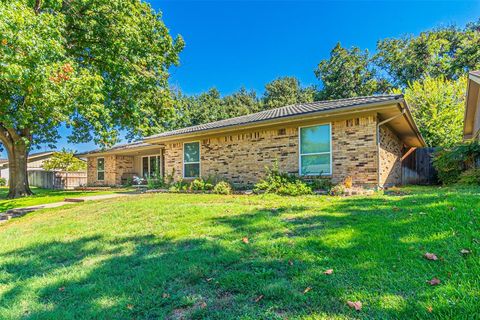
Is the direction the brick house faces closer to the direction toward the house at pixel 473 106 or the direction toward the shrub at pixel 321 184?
the shrub

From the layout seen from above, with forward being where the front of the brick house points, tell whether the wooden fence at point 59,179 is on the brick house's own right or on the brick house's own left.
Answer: on the brick house's own right

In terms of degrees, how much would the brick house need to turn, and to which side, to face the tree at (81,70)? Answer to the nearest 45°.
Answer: approximately 45° to its right

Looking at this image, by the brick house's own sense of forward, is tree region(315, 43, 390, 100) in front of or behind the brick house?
behind

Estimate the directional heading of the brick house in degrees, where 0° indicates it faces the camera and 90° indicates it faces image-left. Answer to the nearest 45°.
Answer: approximately 45°

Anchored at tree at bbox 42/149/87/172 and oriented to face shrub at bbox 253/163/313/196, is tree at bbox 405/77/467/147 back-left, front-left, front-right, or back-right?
front-left

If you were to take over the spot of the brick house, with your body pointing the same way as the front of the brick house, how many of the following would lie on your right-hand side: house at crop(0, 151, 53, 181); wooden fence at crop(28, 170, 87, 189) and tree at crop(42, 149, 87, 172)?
3

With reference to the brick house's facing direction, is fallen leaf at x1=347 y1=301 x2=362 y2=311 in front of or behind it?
in front

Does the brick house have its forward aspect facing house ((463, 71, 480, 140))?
no

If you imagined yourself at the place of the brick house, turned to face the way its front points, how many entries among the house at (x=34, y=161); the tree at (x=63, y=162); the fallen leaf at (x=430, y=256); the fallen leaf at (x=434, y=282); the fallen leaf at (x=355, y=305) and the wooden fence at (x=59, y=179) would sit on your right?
3

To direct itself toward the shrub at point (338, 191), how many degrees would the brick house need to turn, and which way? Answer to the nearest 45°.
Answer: approximately 45° to its left

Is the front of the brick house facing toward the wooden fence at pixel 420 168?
no

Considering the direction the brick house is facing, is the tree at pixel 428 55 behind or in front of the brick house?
behind

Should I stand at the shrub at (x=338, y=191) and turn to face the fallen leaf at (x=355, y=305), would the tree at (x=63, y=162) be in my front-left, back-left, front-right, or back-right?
back-right

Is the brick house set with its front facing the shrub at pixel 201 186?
no
